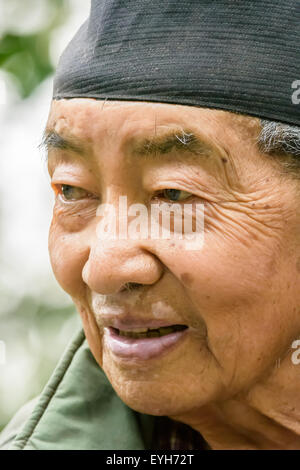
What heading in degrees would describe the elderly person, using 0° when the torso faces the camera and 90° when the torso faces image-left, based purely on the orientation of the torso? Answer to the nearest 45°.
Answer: approximately 45°
